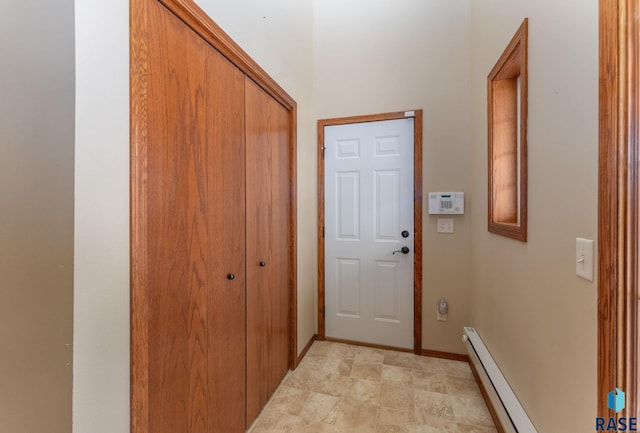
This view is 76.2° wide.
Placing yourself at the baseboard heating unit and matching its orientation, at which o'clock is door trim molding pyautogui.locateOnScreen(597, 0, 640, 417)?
The door trim molding is roughly at 10 o'clock from the baseboard heating unit.

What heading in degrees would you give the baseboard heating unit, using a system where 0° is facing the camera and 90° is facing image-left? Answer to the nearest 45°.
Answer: approximately 45°

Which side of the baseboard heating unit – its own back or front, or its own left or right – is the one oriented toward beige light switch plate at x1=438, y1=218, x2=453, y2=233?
right

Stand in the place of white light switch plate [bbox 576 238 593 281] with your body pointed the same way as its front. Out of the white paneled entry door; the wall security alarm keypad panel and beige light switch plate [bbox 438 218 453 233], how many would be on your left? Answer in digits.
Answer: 0

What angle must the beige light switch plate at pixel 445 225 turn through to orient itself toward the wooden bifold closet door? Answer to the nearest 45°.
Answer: approximately 45° to its right

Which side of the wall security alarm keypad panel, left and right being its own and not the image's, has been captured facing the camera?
front

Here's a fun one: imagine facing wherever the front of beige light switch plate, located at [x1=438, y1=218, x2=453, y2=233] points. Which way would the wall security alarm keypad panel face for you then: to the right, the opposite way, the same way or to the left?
the same way

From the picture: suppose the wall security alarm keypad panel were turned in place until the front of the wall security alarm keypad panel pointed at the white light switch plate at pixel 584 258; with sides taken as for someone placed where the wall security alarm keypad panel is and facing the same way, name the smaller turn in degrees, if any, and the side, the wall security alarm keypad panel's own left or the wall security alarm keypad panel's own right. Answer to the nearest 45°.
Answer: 0° — it already faces it

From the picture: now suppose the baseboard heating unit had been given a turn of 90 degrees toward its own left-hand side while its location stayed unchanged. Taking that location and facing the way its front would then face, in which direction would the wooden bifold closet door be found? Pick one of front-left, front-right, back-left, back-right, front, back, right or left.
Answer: right

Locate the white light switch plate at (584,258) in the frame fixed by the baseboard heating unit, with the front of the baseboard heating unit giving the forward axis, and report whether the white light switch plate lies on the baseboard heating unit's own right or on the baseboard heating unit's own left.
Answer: on the baseboard heating unit's own left

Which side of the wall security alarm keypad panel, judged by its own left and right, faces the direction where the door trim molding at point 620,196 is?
front

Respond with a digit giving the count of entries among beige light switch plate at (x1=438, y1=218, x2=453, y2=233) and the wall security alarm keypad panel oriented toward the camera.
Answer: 2

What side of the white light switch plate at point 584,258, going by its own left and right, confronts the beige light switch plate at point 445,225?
right
